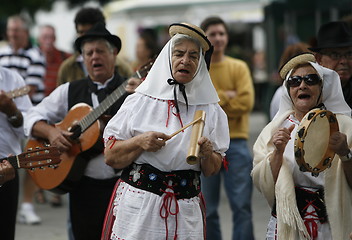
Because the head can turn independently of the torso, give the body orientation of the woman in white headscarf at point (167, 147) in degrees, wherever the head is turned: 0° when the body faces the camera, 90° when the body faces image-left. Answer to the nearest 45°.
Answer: approximately 0°

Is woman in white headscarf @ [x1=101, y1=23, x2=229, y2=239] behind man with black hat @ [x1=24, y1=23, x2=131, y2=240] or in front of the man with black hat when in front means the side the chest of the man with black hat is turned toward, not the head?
in front

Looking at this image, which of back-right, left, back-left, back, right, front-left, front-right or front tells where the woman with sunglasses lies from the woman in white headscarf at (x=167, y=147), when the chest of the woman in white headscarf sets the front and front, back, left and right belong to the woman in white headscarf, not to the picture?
left

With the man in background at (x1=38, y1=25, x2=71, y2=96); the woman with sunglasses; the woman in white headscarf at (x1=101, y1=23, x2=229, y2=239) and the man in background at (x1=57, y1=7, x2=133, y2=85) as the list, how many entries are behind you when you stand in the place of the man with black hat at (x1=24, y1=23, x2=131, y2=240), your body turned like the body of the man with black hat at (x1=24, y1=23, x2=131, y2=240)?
2

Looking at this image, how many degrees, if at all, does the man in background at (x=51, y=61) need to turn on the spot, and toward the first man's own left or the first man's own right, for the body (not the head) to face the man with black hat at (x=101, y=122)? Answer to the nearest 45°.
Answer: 0° — they already face them

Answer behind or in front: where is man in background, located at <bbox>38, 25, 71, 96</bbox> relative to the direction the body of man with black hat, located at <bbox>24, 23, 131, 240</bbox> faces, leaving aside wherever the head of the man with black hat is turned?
behind

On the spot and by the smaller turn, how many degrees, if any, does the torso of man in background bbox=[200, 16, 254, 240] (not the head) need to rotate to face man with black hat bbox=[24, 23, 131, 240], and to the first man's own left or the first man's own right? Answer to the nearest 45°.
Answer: approximately 45° to the first man's own right

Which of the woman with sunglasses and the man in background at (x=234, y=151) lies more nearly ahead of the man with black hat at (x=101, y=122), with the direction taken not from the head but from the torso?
the woman with sunglasses

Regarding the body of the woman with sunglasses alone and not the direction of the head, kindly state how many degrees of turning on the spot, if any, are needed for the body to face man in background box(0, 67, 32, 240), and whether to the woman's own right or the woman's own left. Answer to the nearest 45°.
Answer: approximately 90° to the woman's own right
